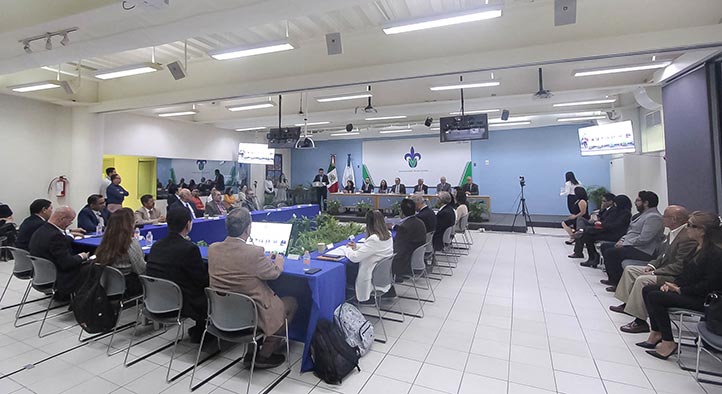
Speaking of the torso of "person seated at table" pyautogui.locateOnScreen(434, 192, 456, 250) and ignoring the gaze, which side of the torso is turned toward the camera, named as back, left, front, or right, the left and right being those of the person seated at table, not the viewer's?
left

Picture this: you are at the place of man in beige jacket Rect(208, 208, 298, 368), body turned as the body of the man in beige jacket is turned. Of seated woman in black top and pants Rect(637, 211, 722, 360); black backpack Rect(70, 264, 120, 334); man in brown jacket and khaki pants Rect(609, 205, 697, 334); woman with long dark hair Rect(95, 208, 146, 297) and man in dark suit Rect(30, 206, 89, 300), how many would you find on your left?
3

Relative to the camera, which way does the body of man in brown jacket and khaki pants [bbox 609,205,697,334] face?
to the viewer's left

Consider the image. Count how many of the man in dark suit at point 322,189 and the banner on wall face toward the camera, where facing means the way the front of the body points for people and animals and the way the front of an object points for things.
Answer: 2

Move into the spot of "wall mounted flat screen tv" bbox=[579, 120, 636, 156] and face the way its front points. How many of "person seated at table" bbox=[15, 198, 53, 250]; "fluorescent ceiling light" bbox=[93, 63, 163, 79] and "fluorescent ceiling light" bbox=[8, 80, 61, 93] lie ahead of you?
3

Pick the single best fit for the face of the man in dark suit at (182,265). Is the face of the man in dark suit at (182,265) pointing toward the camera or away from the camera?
away from the camera

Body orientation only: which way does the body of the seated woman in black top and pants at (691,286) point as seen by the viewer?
to the viewer's left

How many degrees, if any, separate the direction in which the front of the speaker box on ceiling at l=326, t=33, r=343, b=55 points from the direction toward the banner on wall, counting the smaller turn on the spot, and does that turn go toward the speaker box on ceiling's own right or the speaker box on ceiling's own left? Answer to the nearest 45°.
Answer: approximately 180°

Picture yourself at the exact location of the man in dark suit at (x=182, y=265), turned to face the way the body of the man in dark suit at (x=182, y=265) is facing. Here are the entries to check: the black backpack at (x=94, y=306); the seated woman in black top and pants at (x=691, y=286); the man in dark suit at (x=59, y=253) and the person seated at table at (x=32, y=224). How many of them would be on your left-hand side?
3

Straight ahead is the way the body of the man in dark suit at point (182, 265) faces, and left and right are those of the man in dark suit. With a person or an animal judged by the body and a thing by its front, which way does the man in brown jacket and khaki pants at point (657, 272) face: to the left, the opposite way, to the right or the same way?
to the left

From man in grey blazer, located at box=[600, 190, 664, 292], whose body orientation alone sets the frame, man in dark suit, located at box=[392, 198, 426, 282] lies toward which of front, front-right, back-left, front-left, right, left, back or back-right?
front-left
